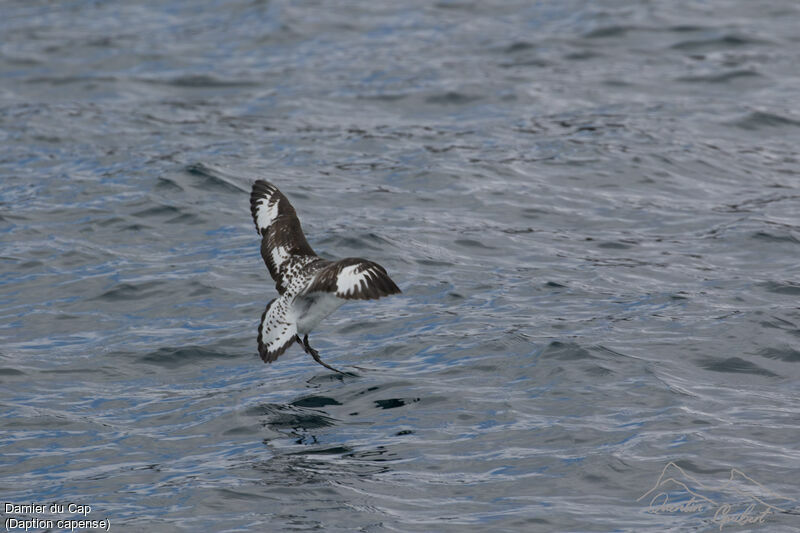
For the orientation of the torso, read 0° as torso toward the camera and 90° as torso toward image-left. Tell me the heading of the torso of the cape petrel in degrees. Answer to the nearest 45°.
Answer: approximately 225°
